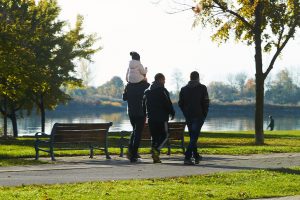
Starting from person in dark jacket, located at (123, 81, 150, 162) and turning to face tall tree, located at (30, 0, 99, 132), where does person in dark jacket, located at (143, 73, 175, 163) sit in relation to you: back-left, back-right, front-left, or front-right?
back-right

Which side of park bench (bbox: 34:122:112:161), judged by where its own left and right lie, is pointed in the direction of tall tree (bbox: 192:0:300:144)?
right

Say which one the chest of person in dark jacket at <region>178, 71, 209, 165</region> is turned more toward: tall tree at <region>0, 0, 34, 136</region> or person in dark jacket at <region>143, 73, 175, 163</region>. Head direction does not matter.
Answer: the tall tree

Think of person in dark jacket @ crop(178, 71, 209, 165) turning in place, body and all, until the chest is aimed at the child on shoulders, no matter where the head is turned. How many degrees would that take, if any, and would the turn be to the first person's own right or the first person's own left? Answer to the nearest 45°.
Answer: approximately 90° to the first person's own left

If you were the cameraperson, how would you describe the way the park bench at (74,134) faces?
facing away from the viewer and to the left of the viewer

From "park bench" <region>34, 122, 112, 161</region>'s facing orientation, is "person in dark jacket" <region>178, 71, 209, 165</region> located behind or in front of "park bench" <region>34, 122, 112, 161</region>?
behind

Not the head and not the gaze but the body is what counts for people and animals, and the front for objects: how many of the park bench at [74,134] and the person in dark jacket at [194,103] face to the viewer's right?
0

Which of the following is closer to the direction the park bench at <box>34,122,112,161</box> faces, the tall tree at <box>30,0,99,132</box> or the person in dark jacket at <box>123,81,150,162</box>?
the tall tree

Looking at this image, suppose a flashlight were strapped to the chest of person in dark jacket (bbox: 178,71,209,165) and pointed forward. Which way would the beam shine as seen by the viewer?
away from the camera

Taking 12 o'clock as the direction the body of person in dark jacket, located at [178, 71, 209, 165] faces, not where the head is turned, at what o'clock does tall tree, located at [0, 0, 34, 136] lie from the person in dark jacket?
The tall tree is roughly at 11 o'clock from the person in dark jacket.

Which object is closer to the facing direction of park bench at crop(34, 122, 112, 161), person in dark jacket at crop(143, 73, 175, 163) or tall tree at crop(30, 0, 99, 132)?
the tall tree
